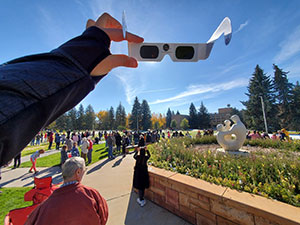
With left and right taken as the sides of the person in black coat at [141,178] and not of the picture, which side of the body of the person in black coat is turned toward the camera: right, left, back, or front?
back

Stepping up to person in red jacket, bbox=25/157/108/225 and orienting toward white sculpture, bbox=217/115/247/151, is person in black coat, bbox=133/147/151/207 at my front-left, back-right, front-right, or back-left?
front-left

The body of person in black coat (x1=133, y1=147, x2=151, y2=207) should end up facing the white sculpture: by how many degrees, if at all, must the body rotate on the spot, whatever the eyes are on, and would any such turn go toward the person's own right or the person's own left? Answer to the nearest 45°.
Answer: approximately 90° to the person's own right

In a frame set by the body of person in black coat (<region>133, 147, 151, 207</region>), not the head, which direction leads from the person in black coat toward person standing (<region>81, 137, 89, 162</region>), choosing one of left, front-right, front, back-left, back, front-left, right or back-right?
front-left

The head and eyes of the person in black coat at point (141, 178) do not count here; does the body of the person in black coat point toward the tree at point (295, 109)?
no

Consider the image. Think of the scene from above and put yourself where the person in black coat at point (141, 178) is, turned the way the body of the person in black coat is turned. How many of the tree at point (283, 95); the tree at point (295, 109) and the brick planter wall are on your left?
0

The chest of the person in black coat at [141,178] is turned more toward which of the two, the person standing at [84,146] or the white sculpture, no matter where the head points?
the person standing

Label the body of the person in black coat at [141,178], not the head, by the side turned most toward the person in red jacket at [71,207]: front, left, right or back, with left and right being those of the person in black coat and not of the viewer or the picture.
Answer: back

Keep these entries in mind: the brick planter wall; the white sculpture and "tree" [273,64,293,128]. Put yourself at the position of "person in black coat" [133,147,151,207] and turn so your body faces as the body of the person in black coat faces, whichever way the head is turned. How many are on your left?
0

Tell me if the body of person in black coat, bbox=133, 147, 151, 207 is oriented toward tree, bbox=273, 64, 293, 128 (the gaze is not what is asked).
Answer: no

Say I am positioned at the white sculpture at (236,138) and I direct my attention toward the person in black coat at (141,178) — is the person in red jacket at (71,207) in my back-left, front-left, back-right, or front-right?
front-left

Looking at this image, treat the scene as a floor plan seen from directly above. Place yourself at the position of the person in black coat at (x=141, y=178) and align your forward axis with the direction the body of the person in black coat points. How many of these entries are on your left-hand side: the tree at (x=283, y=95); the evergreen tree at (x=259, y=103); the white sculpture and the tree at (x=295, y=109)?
0

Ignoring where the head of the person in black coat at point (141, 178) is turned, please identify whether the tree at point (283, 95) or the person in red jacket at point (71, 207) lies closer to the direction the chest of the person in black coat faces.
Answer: the tree

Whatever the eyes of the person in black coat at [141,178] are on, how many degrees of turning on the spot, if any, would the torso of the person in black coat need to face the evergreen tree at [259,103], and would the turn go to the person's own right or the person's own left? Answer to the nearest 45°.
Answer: approximately 45° to the person's own right

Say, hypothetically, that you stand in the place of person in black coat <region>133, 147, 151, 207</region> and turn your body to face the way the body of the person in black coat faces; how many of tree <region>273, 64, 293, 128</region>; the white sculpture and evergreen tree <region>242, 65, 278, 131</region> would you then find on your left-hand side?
0

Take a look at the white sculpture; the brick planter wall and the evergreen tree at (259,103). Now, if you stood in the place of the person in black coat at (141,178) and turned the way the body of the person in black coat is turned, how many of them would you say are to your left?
0

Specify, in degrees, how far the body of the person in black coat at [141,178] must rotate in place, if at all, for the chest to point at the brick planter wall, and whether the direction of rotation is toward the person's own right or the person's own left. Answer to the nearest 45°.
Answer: approximately 135° to the person's own right
